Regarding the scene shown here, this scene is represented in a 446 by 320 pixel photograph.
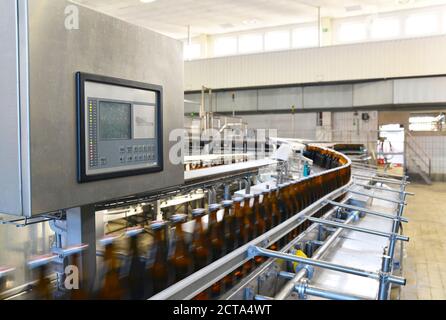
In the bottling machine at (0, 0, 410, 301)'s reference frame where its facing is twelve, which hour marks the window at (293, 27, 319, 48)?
The window is roughly at 8 o'clock from the bottling machine.

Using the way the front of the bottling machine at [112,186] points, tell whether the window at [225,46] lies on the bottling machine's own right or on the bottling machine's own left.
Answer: on the bottling machine's own left

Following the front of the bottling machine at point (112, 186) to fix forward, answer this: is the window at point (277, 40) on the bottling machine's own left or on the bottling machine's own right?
on the bottling machine's own left

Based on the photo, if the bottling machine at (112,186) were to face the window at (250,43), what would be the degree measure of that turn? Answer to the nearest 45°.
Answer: approximately 135° to its left

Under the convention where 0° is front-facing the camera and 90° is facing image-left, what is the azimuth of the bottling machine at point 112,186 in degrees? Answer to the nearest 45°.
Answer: approximately 315°
